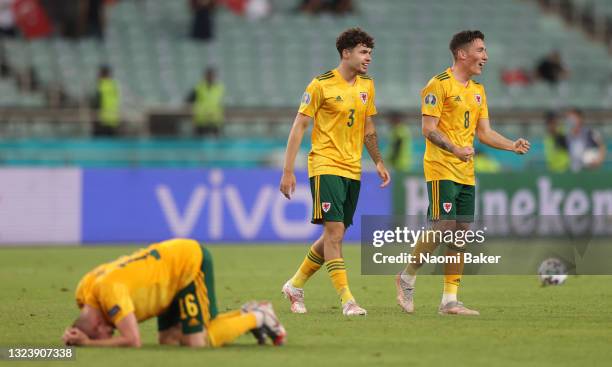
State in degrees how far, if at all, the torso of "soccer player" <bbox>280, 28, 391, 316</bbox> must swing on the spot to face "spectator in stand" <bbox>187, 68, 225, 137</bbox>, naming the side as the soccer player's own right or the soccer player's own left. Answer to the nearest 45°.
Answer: approximately 135° to the soccer player's own left

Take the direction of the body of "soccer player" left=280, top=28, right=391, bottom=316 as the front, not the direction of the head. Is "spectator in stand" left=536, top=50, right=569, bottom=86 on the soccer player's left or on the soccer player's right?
on the soccer player's left

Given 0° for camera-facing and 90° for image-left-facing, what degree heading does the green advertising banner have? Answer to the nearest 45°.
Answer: approximately 0°

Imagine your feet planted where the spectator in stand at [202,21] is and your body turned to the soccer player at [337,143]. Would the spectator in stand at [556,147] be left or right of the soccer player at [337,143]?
left
